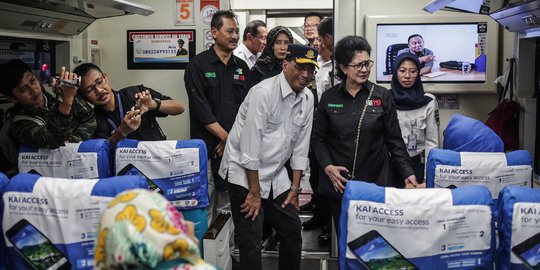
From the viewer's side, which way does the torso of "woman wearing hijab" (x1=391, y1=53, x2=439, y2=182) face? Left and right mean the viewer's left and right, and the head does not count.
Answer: facing the viewer

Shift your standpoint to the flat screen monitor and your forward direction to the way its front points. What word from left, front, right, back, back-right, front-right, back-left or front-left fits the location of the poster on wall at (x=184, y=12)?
right

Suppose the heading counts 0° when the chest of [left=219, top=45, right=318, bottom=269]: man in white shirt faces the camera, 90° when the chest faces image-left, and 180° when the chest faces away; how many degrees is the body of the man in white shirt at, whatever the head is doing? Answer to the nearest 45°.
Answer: approximately 315°

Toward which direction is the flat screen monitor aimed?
toward the camera

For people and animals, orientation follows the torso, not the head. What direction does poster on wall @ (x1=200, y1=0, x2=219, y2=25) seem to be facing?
toward the camera

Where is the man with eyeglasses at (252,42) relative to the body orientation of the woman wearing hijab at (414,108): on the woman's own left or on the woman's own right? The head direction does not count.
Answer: on the woman's own right

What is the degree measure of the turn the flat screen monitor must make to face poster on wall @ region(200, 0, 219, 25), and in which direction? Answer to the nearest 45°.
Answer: approximately 90° to its right

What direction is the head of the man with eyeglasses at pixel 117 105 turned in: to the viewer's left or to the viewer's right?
to the viewer's right

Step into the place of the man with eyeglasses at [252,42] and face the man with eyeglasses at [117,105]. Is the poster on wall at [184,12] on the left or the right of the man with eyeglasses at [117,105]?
right

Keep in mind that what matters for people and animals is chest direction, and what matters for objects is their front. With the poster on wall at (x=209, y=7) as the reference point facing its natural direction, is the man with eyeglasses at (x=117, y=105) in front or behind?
in front
